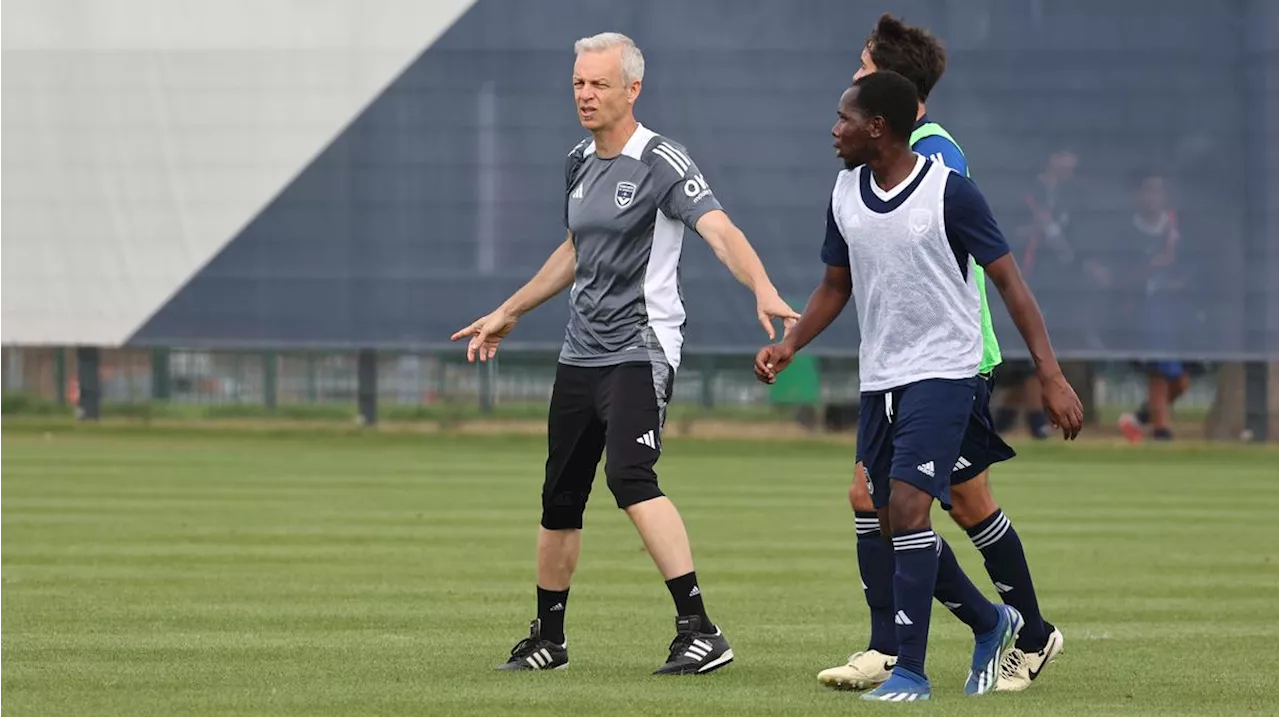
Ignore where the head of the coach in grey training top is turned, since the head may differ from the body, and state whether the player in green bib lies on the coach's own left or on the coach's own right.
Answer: on the coach's own left

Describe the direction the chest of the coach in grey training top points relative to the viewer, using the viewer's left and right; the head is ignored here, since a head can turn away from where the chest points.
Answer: facing the viewer and to the left of the viewer

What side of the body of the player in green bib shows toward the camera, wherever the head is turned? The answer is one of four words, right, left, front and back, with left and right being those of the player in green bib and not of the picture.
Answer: left

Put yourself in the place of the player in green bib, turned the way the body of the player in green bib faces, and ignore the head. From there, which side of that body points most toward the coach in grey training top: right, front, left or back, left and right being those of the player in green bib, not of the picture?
front

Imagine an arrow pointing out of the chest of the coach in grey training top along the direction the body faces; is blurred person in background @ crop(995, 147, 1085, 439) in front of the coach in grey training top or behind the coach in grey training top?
behind

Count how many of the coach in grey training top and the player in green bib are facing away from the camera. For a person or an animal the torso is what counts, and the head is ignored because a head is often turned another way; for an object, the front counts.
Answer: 0

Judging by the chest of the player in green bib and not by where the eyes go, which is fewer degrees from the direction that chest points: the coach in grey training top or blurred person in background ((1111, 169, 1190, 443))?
the coach in grey training top

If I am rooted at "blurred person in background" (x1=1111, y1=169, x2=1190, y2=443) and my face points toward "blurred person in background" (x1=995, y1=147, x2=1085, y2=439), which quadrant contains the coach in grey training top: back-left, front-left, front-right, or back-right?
front-left
